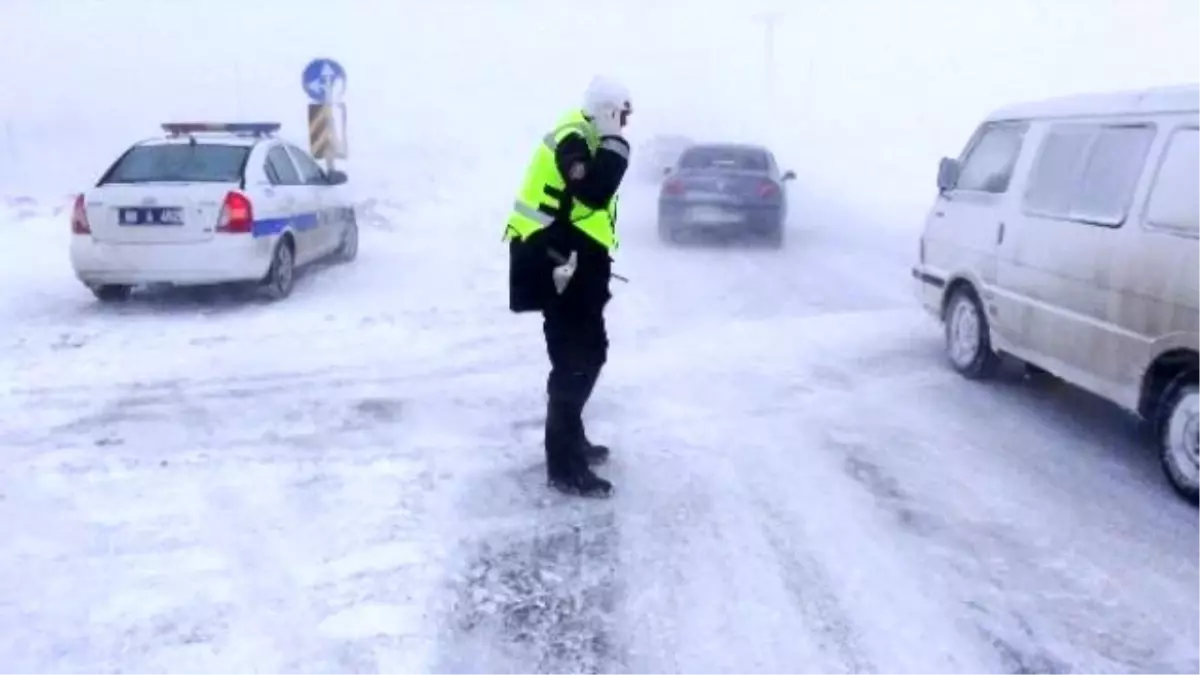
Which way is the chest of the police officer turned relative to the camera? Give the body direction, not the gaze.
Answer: to the viewer's right

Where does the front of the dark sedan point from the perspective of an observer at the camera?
facing away from the viewer

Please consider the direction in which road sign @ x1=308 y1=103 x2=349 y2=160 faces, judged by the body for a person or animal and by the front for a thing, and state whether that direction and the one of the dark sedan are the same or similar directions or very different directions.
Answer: very different directions

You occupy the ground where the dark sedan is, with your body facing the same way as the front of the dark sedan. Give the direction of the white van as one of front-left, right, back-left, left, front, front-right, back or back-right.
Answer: back

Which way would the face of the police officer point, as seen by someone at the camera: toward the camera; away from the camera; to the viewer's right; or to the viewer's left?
to the viewer's right

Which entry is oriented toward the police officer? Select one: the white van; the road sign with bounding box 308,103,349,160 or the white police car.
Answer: the road sign

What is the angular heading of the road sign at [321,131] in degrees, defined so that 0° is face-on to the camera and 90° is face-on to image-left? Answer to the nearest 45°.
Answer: approximately 0°

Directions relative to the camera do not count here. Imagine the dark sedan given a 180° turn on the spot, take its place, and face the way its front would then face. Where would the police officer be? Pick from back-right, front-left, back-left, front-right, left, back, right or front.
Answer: front

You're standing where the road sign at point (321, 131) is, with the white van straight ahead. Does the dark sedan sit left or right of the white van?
left

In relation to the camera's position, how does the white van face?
facing away from the viewer and to the left of the viewer

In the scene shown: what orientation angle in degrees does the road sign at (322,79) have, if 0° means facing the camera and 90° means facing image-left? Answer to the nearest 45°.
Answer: approximately 0°
